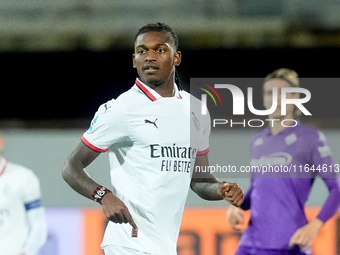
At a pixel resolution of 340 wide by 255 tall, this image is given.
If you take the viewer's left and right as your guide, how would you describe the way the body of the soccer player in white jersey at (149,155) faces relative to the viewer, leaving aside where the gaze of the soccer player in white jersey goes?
facing the viewer and to the right of the viewer

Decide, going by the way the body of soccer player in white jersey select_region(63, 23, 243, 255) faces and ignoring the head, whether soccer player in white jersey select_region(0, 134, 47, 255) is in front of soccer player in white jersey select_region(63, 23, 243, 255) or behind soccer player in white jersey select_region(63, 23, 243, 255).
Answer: behind

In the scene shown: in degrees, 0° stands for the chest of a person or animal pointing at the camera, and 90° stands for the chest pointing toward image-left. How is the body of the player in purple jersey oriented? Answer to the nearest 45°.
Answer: approximately 45°

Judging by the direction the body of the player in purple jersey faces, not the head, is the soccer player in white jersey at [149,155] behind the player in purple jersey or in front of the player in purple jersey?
in front

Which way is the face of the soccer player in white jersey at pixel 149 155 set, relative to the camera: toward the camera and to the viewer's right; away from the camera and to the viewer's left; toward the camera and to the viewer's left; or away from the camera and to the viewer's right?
toward the camera and to the viewer's left

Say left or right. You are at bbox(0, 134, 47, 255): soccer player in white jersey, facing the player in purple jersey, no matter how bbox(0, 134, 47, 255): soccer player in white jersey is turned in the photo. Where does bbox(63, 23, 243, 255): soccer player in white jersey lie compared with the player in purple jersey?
right

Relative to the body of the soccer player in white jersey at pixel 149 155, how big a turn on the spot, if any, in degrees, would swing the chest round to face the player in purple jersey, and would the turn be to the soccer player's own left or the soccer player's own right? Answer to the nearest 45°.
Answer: approximately 90° to the soccer player's own left

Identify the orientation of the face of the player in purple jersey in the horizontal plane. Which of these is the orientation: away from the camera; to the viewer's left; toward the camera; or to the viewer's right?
toward the camera

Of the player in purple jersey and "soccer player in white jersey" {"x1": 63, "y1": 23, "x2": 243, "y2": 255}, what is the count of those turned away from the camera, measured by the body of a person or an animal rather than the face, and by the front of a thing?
0

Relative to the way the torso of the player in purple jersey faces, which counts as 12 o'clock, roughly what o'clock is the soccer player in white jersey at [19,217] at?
The soccer player in white jersey is roughly at 2 o'clock from the player in purple jersey.
